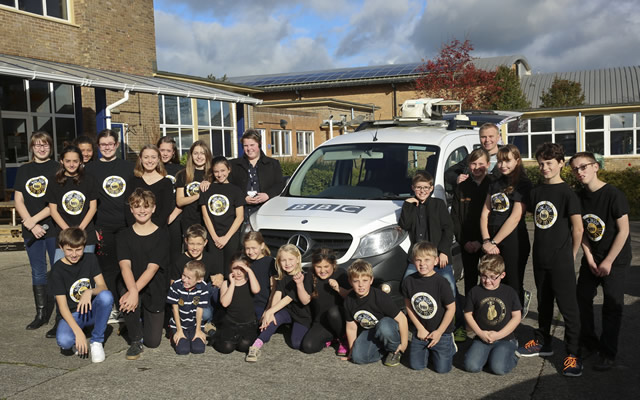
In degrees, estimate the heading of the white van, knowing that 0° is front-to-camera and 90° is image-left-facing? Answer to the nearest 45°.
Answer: approximately 45°

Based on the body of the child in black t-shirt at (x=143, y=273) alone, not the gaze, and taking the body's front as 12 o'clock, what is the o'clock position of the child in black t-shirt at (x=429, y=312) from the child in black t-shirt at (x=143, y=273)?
the child in black t-shirt at (x=429, y=312) is roughly at 10 o'clock from the child in black t-shirt at (x=143, y=273).

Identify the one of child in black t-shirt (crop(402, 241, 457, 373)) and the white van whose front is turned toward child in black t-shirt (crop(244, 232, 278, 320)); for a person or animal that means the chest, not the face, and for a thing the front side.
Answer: the white van

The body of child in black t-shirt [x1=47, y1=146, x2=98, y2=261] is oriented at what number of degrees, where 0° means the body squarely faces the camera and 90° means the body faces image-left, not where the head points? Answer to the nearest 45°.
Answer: approximately 0°

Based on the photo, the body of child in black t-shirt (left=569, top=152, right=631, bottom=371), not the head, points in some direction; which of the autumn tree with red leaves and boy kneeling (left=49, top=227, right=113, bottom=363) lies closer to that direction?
the boy kneeling

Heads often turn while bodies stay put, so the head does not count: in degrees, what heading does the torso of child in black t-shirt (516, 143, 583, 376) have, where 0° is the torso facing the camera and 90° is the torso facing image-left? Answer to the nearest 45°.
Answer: approximately 45°

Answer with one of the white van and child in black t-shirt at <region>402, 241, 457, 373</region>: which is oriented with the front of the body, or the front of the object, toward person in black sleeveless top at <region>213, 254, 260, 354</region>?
the white van

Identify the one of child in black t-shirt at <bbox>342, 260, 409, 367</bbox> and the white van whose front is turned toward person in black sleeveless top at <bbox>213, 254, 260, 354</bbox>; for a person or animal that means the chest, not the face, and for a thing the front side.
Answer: the white van

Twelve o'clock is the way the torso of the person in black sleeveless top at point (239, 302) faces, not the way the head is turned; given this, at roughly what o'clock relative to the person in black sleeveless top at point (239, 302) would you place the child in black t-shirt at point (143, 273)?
the child in black t-shirt at point (143, 273) is roughly at 3 o'clock from the person in black sleeveless top at point (239, 302).

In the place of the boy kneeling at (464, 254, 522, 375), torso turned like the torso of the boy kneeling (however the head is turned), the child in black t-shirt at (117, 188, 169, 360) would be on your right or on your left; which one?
on your right
